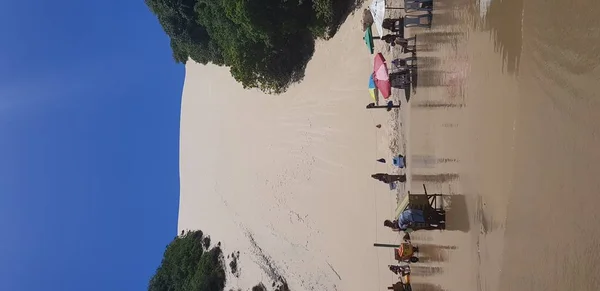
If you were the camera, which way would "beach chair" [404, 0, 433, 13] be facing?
facing to the right of the viewer
